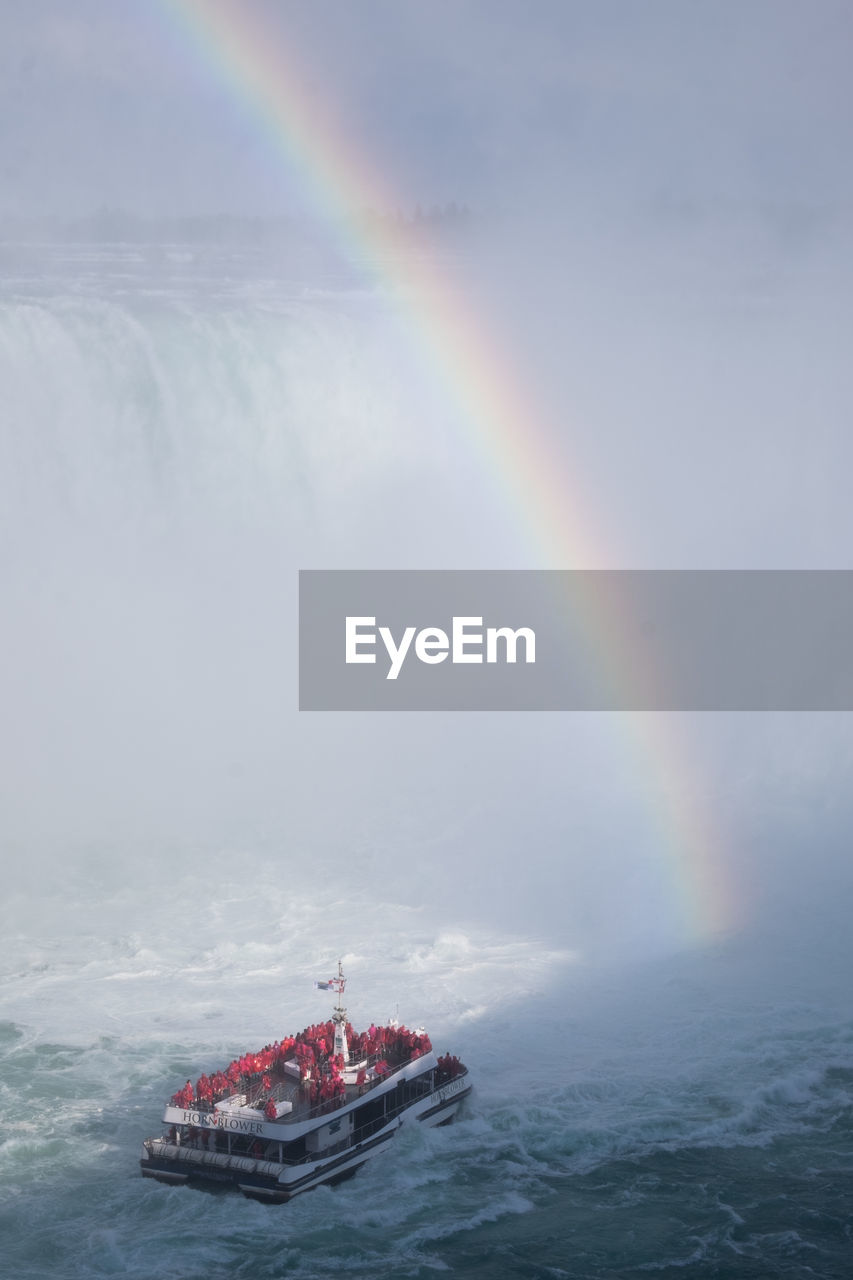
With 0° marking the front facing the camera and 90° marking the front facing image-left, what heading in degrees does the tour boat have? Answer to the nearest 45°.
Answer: approximately 225°
